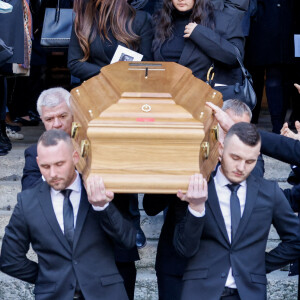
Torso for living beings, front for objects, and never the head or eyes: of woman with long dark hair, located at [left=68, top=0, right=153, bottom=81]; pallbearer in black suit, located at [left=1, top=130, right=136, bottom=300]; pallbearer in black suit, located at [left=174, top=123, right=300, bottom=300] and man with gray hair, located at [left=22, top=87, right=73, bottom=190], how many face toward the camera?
4

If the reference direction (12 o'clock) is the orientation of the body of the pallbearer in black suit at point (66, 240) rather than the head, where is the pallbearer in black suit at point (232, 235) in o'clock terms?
the pallbearer in black suit at point (232, 235) is roughly at 9 o'clock from the pallbearer in black suit at point (66, 240).

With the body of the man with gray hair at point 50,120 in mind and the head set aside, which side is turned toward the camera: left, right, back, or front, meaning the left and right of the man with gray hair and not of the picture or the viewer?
front

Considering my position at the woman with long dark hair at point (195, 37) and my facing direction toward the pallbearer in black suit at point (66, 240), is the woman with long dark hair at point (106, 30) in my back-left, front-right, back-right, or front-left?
front-right

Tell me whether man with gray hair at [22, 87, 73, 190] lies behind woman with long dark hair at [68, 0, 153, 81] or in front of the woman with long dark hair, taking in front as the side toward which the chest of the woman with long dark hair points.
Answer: in front

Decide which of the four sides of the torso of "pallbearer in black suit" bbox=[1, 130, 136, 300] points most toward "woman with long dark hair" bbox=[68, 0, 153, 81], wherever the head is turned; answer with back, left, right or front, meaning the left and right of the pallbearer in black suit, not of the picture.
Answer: back

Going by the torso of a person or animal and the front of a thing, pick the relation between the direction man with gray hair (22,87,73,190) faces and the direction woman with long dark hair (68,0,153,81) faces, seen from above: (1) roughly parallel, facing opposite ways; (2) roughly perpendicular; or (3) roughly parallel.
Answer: roughly parallel

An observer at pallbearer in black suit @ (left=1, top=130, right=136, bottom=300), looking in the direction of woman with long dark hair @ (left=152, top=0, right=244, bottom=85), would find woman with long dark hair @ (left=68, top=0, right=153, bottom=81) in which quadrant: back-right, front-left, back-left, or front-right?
front-left

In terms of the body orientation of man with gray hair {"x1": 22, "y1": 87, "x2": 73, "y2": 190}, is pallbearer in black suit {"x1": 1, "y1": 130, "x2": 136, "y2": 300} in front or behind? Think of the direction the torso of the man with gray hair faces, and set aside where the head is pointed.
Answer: in front

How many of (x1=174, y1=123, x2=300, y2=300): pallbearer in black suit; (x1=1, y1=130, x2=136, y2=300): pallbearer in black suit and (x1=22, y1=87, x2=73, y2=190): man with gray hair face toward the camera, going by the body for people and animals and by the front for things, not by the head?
3

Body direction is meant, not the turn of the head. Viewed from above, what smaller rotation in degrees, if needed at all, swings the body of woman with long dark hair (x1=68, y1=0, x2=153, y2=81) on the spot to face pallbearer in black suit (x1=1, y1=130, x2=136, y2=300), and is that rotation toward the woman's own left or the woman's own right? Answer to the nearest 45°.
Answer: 0° — they already face them

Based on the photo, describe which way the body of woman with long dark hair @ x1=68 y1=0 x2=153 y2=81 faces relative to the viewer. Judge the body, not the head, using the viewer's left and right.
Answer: facing the viewer

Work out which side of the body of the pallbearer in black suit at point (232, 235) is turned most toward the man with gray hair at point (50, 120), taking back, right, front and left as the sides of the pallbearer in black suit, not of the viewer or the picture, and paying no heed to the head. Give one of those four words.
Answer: right

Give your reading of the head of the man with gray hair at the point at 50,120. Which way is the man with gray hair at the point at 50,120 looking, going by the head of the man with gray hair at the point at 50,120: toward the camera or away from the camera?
toward the camera
